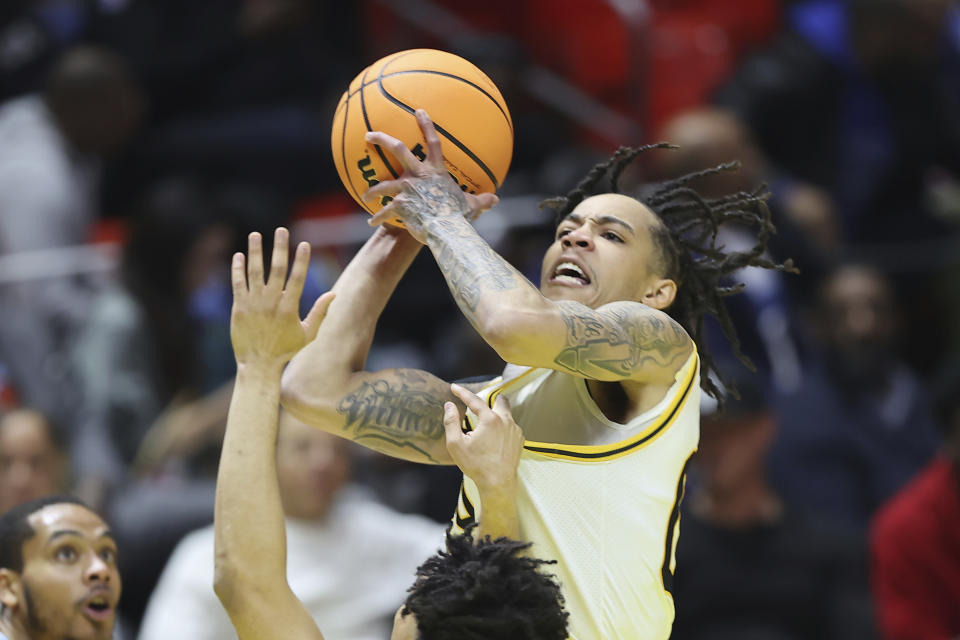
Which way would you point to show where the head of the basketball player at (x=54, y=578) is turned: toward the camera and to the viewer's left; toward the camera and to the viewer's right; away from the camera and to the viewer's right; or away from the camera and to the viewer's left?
toward the camera and to the viewer's right

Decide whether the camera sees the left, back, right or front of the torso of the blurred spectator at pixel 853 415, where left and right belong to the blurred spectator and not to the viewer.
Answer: front

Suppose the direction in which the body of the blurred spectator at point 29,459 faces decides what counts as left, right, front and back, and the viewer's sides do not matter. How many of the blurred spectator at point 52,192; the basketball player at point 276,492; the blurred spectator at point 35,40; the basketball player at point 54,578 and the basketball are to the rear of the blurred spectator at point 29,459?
2

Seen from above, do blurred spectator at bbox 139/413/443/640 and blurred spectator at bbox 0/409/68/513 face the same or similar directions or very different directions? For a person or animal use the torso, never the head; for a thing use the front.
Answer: same or similar directions

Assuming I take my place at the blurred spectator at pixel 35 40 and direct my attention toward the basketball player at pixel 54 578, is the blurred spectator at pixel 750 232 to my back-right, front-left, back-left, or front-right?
front-left

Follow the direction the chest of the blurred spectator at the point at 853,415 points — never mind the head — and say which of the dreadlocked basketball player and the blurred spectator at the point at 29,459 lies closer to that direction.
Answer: the dreadlocked basketball player

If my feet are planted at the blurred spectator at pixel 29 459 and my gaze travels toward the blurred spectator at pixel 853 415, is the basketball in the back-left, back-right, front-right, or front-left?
front-right

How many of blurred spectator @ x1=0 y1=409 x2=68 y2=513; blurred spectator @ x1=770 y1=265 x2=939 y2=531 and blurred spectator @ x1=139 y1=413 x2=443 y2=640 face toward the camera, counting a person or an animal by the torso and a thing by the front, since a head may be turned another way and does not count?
3

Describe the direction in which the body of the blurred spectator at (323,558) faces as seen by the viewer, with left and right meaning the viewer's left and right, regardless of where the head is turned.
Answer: facing the viewer

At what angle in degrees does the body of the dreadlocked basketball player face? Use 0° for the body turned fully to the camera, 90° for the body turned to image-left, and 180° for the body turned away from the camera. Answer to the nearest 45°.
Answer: approximately 45°

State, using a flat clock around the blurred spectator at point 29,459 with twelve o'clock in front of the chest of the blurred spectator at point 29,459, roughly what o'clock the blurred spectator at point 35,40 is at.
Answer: the blurred spectator at point 35,40 is roughly at 6 o'clock from the blurred spectator at point 29,459.

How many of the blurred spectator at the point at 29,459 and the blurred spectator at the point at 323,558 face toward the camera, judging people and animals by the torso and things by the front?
2

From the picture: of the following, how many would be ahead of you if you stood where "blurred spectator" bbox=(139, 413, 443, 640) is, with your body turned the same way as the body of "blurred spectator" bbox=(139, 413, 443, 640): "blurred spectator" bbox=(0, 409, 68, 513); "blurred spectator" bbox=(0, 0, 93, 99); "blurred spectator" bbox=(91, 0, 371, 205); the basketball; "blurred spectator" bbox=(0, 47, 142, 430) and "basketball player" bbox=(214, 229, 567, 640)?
2

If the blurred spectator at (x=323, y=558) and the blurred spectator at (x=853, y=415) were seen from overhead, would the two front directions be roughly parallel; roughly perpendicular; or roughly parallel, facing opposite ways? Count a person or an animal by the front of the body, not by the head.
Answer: roughly parallel
